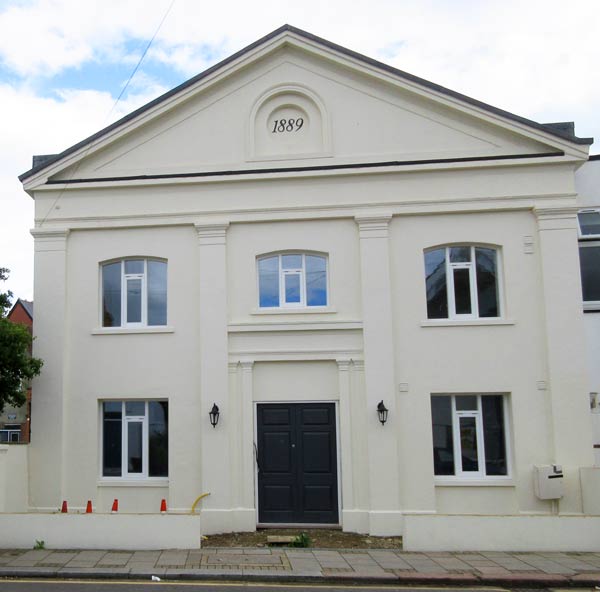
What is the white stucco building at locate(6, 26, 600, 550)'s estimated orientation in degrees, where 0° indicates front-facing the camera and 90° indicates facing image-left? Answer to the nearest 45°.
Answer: approximately 0°

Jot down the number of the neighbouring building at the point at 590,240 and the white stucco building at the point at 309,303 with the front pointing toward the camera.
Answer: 2

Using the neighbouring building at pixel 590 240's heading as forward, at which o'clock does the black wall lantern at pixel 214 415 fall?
The black wall lantern is roughly at 2 o'clock from the neighbouring building.

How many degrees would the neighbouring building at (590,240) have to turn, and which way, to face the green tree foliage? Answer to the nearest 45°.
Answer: approximately 45° to its right

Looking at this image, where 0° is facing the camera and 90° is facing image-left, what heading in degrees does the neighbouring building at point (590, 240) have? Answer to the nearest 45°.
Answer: approximately 0°

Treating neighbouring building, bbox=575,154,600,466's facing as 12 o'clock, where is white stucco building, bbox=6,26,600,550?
The white stucco building is roughly at 2 o'clock from the neighbouring building.

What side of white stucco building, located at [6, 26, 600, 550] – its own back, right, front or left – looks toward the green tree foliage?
right

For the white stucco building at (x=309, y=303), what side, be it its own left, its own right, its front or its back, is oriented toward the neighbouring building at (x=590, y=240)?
left

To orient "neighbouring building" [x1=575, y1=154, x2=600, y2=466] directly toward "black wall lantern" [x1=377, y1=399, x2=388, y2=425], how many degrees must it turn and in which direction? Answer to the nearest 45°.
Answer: approximately 45° to its right
